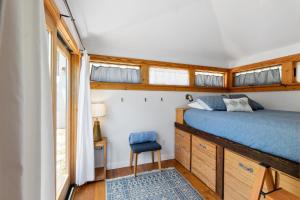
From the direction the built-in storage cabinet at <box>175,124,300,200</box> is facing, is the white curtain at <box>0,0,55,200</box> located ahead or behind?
ahead

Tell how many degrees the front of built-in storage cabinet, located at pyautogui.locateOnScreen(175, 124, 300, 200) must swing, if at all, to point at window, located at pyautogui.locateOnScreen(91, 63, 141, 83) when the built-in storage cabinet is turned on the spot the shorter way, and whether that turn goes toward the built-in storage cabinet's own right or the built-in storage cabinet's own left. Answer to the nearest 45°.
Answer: approximately 45° to the built-in storage cabinet's own right

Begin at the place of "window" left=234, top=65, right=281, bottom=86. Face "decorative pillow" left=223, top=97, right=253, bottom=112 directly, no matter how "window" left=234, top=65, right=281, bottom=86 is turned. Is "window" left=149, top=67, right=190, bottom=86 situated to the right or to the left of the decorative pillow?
right

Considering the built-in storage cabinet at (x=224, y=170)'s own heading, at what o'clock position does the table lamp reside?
The table lamp is roughly at 1 o'clock from the built-in storage cabinet.

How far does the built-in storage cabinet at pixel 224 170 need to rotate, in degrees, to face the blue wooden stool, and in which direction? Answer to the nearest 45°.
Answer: approximately 45° to its right

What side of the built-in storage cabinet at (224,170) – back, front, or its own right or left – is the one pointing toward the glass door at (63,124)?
front

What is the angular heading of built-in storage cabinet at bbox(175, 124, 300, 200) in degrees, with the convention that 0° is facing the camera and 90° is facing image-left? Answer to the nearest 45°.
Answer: approximately 45°

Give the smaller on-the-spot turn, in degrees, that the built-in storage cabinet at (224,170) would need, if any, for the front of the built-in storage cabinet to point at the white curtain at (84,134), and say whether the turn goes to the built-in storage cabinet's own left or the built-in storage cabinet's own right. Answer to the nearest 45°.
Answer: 0° — it already faces it

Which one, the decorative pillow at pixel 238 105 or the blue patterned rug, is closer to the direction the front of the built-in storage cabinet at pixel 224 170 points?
the blue patterned rug

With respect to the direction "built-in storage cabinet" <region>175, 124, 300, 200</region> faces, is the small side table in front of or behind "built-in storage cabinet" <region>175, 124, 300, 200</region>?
in front
